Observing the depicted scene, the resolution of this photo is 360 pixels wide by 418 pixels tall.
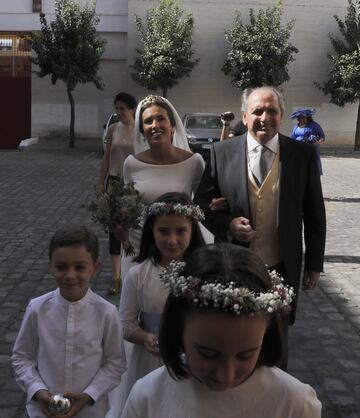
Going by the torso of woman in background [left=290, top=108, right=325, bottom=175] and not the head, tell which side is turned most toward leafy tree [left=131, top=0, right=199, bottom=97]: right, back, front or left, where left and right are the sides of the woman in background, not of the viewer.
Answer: right

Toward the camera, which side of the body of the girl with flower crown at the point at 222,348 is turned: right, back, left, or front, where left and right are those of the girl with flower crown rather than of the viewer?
front

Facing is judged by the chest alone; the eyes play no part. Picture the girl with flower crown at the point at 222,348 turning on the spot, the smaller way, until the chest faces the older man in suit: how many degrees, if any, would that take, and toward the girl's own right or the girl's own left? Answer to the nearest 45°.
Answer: approximately 180°

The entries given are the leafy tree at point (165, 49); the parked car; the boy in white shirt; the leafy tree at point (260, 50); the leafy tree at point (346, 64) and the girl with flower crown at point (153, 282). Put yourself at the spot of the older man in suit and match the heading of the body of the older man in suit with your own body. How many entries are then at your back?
4

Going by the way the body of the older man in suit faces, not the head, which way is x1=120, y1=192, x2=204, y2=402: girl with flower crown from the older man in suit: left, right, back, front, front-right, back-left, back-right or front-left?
front-right

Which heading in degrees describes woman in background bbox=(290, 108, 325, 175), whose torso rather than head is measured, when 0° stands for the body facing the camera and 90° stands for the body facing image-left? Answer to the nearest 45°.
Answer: approximately 45°

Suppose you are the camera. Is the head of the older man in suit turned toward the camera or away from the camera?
toward the camera

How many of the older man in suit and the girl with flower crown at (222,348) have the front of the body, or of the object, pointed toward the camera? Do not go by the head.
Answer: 2

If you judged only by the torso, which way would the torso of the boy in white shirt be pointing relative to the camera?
toward the camera

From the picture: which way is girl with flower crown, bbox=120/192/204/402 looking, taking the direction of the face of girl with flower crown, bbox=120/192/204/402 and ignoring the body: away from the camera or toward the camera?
toward the camera

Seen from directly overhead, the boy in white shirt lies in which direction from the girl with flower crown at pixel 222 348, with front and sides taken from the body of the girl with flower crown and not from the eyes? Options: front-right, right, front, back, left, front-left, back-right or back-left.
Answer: back-right

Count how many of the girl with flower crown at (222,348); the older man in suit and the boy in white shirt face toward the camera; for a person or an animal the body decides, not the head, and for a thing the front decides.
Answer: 3

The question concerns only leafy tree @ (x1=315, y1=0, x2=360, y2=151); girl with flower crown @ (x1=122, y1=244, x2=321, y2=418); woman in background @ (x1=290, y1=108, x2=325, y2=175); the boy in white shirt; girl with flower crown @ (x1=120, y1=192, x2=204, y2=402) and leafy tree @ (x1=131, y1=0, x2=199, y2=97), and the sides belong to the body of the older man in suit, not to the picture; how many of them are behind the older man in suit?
3

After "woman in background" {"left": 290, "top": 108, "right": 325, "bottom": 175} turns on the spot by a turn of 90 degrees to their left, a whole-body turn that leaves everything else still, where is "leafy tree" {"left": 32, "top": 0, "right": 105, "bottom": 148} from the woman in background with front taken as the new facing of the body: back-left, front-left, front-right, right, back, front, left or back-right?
back

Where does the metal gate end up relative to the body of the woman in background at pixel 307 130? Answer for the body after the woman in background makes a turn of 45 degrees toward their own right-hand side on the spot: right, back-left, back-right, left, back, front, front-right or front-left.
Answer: front-right

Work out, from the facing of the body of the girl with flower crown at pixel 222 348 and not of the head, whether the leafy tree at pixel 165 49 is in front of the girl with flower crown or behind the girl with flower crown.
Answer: behind

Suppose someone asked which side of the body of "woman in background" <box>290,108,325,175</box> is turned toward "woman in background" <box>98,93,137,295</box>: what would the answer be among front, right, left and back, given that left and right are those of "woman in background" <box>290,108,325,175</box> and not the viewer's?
front

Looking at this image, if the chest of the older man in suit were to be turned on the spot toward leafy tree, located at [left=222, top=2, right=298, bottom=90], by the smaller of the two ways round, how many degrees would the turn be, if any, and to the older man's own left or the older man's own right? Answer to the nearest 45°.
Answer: approximately 180°

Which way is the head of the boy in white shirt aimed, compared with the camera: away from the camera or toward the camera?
toward the camera
